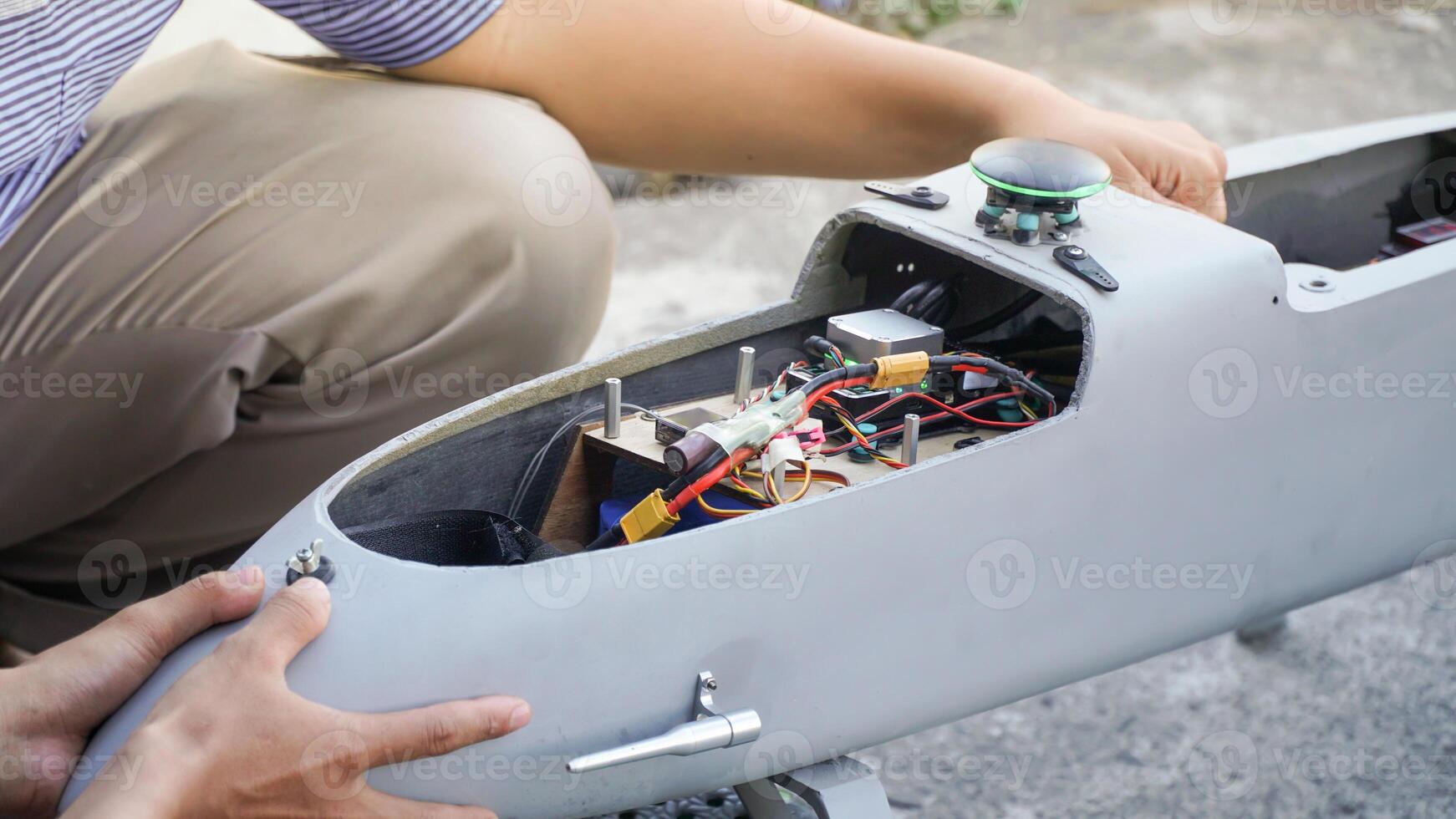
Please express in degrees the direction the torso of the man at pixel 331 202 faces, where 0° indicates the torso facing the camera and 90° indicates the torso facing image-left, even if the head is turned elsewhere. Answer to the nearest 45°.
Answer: approximately 270°
